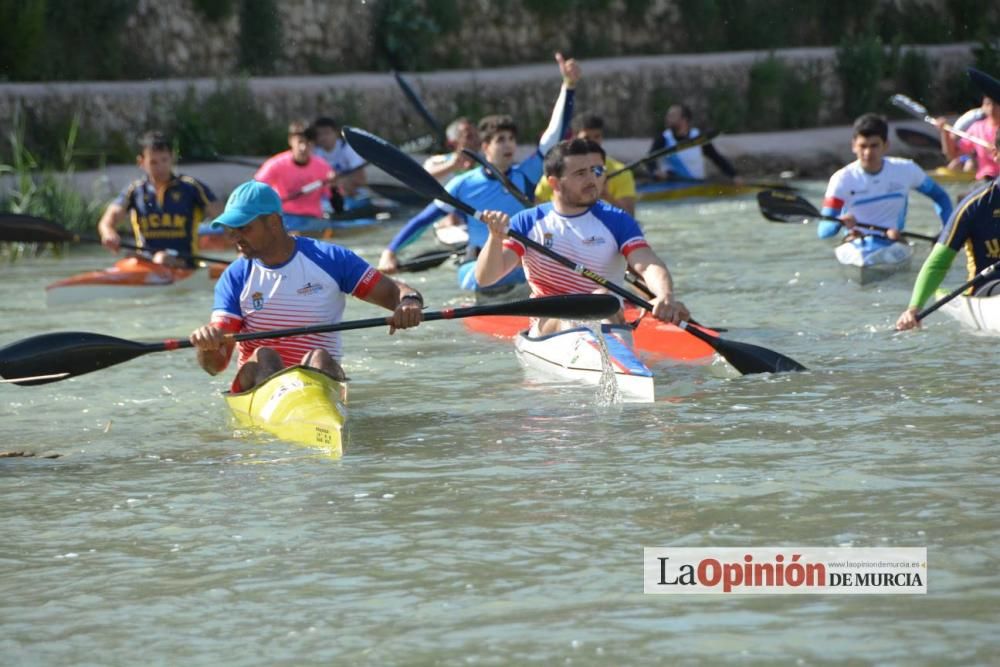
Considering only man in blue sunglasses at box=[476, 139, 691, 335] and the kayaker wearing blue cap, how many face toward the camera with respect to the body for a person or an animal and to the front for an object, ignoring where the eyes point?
2

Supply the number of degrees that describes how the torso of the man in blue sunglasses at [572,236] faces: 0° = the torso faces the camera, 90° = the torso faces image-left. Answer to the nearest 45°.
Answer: approximately 0°

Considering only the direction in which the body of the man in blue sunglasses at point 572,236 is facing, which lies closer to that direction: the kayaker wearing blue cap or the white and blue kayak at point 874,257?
the kayaker wearing blue cap

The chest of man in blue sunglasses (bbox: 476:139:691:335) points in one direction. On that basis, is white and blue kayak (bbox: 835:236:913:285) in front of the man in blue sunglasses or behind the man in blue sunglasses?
behind

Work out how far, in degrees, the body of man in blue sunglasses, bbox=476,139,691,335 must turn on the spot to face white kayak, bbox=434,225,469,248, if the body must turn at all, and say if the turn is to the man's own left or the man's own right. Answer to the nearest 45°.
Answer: approximately 180°

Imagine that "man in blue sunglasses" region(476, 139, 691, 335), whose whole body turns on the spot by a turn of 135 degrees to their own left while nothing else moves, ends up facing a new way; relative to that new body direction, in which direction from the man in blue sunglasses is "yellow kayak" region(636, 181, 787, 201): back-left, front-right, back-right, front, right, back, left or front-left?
front-left

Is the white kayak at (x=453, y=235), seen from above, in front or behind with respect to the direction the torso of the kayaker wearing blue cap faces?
behind

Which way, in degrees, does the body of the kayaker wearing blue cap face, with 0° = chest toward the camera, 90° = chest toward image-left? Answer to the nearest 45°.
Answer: approximately 0°

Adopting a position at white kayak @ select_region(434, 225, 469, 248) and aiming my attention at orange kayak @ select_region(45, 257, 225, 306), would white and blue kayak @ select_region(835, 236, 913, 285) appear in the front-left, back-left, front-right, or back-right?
back-left

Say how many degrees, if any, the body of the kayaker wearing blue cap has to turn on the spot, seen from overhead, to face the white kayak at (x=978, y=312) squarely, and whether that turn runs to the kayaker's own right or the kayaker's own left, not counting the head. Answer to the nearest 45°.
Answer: approximately 90° to the kayaker's own left

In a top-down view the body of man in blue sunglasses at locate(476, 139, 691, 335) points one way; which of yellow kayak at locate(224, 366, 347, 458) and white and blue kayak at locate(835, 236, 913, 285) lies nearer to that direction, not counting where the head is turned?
the yellow kayak
